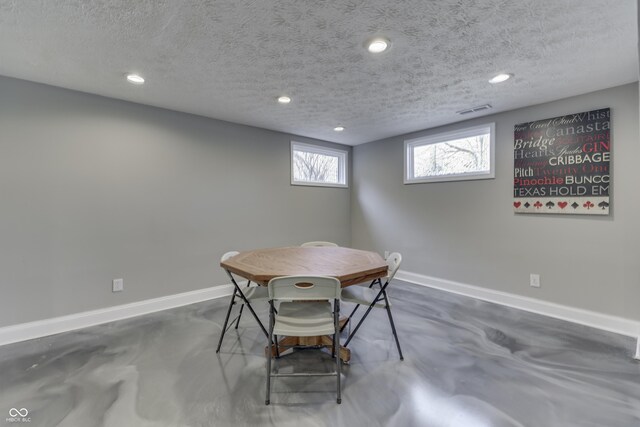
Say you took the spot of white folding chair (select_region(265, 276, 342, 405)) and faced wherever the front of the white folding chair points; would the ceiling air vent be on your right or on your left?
on your right

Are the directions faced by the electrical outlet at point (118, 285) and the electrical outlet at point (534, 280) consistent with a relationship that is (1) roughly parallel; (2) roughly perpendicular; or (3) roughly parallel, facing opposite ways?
roughly perpendicular

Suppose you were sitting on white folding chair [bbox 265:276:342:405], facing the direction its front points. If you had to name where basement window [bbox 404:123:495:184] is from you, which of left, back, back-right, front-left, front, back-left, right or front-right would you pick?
front-right

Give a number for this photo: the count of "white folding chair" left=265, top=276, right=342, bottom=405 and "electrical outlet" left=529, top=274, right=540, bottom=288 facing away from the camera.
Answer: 1

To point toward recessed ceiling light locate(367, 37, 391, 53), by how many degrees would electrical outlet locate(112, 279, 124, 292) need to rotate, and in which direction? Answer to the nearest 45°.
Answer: approximately 45° to its left

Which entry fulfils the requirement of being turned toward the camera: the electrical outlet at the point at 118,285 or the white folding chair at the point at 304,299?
the electrical outlet

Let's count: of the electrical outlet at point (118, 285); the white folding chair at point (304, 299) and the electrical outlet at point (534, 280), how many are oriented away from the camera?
1

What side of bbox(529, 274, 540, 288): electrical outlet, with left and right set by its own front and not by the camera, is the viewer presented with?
front

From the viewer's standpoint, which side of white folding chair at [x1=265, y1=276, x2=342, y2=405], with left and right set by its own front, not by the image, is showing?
back

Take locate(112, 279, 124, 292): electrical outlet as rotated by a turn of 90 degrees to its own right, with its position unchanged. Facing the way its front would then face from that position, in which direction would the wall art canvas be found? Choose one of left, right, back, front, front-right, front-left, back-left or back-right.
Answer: back-left

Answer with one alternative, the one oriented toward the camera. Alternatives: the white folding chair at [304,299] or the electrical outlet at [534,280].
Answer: the electrical outlet

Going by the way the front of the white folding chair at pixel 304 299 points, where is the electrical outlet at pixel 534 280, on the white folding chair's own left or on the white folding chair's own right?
on the white folding chair's own right

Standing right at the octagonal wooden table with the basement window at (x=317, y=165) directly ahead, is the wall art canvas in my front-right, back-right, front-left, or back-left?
front-right
